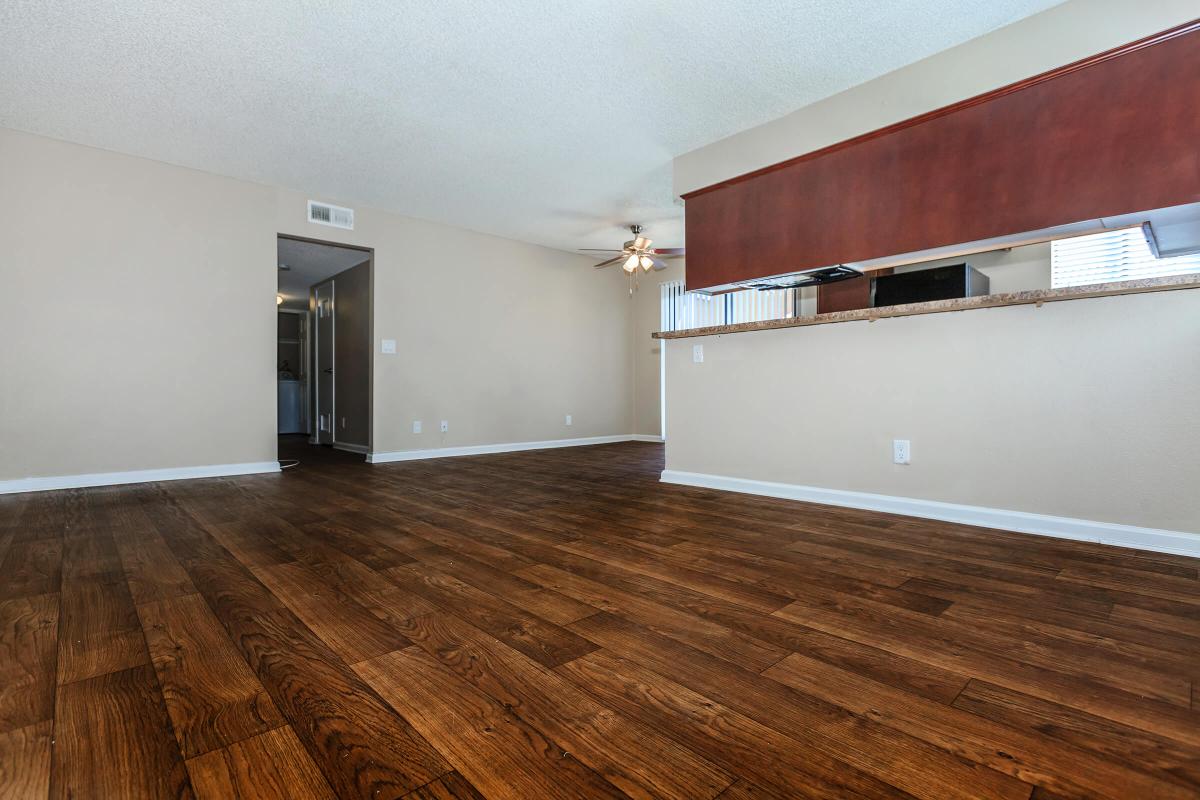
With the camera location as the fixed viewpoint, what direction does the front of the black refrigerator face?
facing the viewer and to the left of the viewer

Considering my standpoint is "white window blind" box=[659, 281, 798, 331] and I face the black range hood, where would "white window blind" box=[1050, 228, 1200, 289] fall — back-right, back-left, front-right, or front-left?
front-left

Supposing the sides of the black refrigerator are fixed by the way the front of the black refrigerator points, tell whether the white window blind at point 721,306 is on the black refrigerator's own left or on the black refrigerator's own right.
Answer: on the black refrigerator's own right

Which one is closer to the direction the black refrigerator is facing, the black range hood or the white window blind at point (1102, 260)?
the black range hood

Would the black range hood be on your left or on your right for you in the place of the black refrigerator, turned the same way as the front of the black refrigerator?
on your right

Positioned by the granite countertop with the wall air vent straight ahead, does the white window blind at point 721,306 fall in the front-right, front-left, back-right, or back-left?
front-right

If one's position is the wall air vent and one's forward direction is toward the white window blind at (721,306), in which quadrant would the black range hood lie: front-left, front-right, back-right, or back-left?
front-right

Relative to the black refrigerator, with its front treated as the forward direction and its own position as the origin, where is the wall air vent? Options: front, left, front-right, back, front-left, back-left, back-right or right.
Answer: front-right

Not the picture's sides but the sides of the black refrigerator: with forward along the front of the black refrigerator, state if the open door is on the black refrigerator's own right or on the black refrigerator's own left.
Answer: on the black refrigerator's own right
